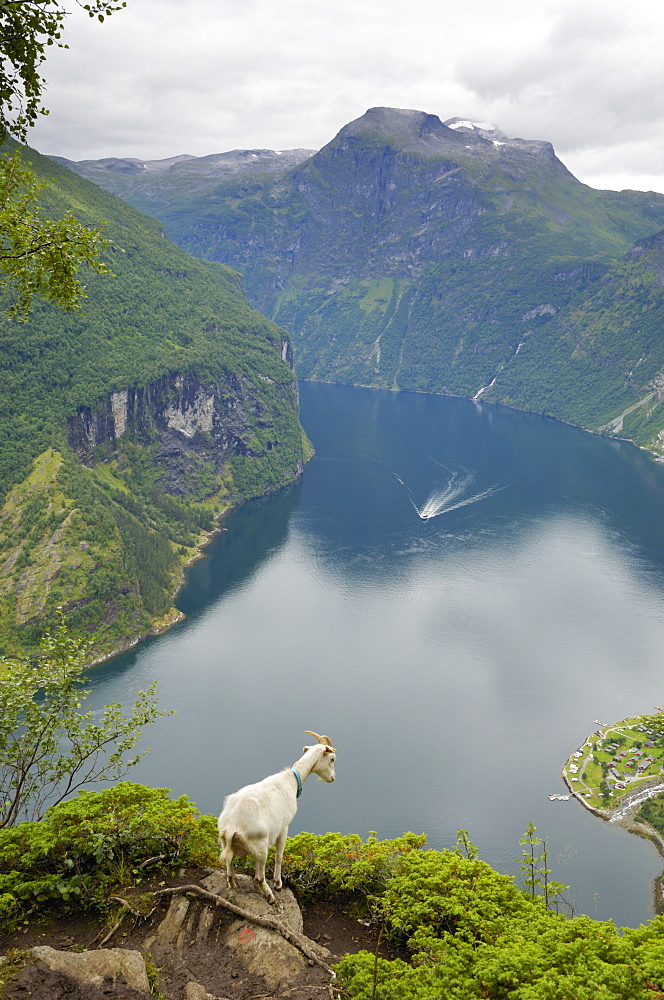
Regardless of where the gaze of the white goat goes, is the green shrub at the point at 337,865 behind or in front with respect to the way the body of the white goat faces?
in front

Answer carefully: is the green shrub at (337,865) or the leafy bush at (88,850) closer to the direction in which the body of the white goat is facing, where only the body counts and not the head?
the green shrub

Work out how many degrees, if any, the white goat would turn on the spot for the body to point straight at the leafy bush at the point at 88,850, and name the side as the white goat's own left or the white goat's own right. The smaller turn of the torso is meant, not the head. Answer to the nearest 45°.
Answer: approximately 135° to the white goat's own left

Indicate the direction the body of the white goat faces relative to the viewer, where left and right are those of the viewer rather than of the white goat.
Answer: facing away from the viewer and to the right of the viewer
